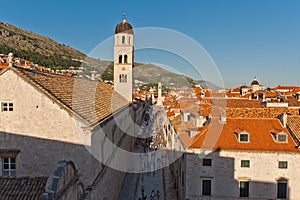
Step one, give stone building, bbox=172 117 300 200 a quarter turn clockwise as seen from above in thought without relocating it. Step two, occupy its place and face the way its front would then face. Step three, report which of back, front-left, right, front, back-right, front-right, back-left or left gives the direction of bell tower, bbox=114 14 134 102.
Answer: front-right

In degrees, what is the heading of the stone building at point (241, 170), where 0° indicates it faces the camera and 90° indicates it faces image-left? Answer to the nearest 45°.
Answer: approximately 0°

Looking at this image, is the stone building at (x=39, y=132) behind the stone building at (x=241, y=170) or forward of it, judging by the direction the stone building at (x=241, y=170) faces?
forward
